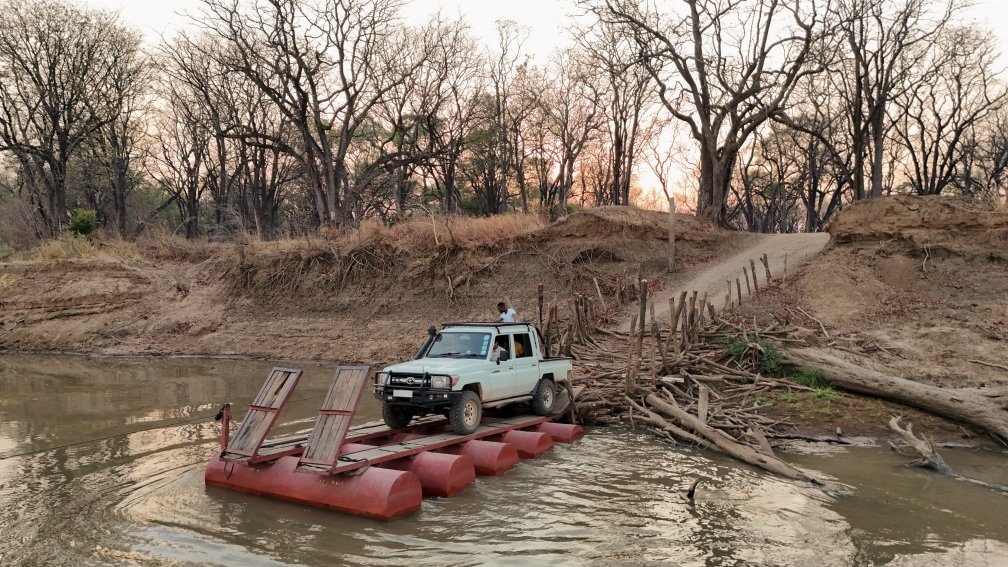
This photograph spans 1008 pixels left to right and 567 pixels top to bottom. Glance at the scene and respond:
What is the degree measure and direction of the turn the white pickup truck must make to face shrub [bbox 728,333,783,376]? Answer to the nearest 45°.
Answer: approximately 180°

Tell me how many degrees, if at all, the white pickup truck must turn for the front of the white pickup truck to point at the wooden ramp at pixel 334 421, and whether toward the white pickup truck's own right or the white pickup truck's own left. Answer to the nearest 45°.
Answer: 0° — it already faces it

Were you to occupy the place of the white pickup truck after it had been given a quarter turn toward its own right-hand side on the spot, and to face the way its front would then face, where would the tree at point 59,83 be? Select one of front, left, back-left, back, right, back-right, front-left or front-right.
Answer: front

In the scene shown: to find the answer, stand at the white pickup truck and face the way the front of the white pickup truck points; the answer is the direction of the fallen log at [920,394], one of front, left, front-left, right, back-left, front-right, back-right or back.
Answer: back-left

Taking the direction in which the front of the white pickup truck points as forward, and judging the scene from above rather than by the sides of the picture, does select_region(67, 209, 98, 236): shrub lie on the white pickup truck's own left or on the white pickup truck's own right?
on the white pickup truck's own right

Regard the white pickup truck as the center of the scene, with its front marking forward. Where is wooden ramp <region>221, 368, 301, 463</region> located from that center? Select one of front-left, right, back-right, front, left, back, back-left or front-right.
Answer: front

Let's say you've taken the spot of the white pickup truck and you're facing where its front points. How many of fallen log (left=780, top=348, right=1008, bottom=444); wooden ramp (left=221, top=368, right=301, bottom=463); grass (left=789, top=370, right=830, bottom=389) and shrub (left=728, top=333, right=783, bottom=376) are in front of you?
1

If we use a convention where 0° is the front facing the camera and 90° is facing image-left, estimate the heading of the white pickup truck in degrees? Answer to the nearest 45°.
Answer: approximately 45°

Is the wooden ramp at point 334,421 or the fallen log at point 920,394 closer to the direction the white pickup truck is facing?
the wooden ramp

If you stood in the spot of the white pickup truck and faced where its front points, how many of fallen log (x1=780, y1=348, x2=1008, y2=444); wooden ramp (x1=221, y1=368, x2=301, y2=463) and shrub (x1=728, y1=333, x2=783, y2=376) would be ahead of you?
1

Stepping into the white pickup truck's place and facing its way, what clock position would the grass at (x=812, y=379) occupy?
The grass is roughly at 7 o'clock from the white pickup truck.
